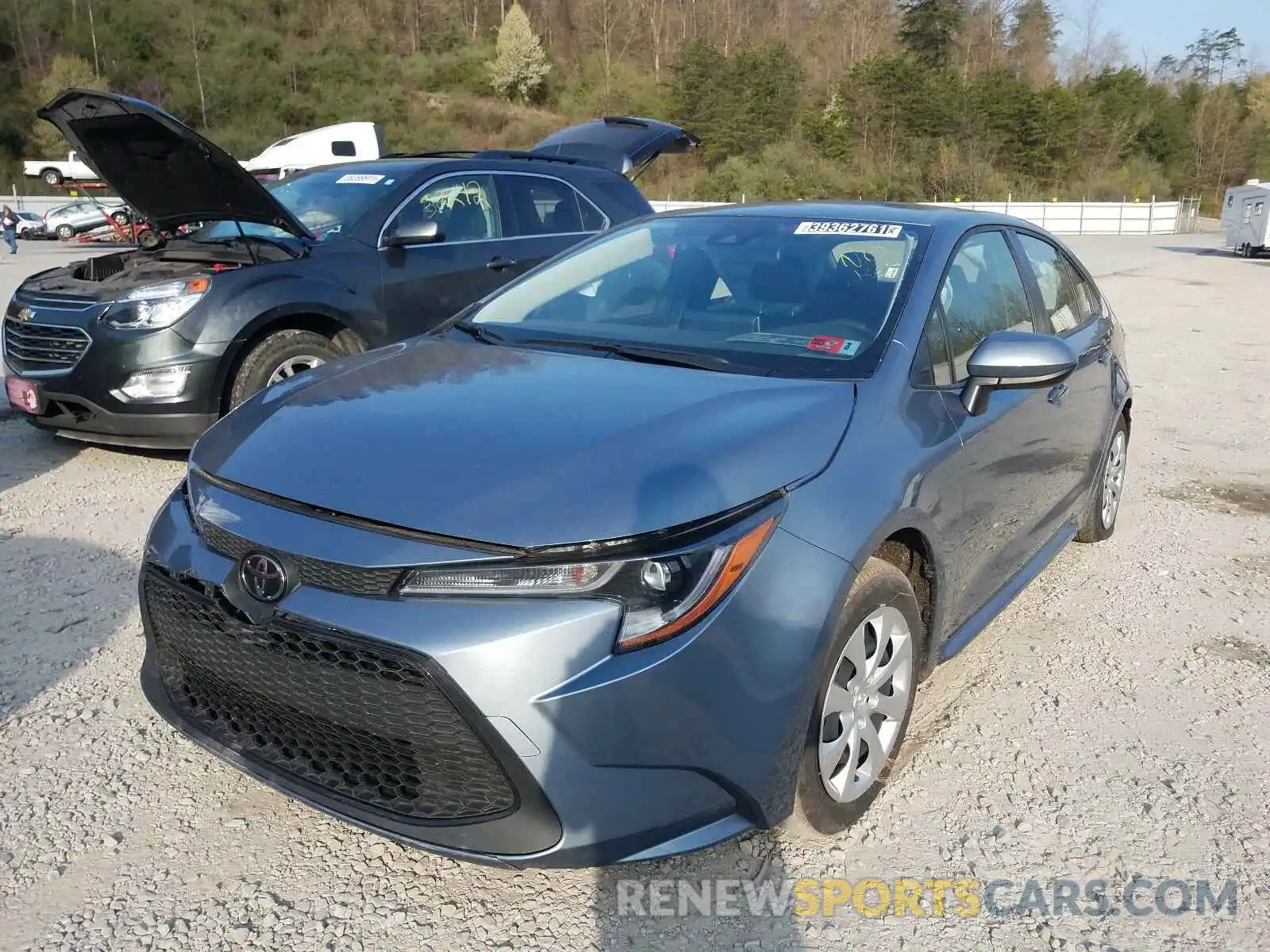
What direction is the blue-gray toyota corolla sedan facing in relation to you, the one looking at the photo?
facing the viewer and to the left of the viewer

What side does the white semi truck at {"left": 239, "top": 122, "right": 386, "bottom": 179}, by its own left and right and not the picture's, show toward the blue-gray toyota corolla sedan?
left

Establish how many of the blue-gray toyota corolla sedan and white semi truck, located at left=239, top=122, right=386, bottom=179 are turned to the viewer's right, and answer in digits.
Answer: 0

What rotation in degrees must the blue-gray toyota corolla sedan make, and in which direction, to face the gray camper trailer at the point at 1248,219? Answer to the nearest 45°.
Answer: approximately 180°

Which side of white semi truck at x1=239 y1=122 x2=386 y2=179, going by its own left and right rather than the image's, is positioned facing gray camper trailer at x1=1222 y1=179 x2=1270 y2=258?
back

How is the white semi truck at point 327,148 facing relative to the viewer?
to the viewer's left
